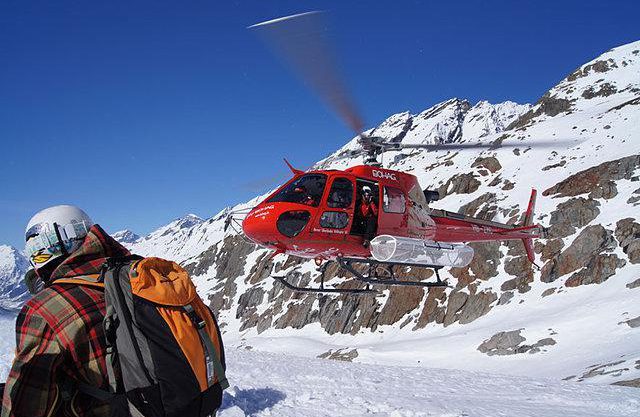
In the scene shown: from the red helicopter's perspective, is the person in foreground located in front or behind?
in front

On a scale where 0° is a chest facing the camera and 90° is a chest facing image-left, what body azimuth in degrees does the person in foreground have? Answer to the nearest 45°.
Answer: approximately 135°

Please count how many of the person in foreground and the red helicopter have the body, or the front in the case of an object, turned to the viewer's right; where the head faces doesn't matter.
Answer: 0

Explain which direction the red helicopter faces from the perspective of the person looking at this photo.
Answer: facing the viewer and to the left of the viewer

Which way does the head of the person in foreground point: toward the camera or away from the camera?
away from the camera

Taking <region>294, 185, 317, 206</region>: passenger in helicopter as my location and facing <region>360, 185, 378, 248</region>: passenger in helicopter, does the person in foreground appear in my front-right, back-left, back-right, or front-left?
back-right

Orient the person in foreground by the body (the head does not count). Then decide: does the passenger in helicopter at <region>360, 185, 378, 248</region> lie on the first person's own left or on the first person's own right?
on the first person's own right

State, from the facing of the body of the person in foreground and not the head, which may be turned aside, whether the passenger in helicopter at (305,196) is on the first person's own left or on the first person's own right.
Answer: on the first person's own right
